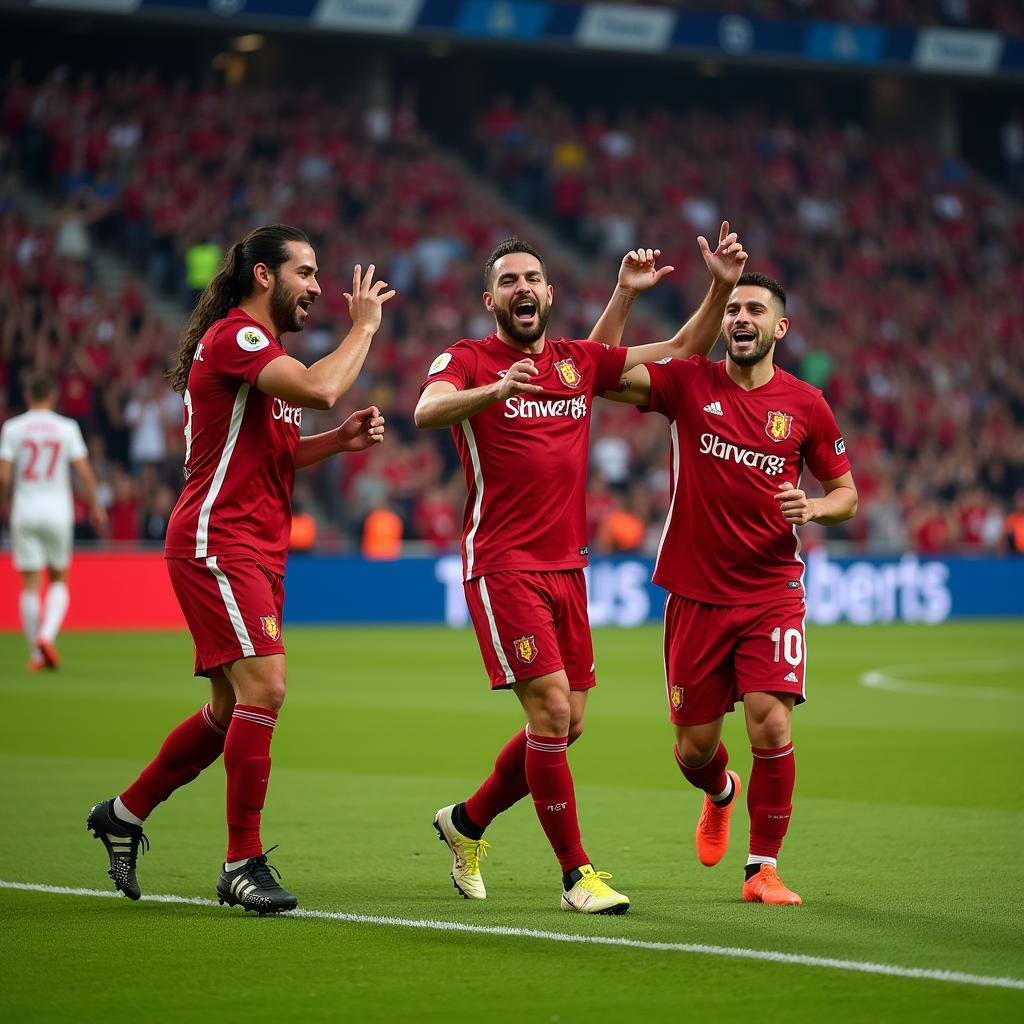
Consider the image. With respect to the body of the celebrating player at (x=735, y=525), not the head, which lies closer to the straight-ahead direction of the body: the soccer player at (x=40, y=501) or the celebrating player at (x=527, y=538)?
the celebrating player

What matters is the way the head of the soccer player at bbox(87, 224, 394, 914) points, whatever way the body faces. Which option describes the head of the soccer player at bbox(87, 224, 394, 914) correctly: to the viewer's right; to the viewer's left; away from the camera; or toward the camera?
to the viewer's right

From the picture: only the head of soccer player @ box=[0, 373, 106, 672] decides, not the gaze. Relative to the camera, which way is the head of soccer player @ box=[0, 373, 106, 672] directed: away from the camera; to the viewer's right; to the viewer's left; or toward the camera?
away from the camera

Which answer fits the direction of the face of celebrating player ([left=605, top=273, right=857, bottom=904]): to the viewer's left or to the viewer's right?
to the viewer's left

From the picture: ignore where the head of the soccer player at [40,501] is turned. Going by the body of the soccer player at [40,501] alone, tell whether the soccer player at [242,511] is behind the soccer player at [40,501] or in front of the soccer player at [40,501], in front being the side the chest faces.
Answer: behind

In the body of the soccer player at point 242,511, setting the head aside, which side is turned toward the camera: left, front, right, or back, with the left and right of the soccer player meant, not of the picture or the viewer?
right

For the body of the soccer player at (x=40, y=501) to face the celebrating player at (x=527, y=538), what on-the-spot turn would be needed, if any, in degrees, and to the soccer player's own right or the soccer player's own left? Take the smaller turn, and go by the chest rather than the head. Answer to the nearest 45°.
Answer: approximately 180°

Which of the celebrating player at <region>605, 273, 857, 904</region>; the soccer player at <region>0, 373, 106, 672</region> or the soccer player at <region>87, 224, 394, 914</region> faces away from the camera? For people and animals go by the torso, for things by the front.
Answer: the soccer player at <region>0, 373, 106, 672</region>

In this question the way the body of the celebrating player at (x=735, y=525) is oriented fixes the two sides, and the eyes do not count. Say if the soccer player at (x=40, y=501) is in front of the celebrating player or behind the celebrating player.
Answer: behind

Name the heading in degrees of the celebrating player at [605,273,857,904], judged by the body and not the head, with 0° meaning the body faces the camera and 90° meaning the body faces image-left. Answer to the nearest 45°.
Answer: approximately 0°

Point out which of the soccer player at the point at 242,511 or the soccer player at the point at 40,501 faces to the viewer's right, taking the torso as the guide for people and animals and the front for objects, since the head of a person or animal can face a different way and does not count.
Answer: the soccer player at the point at 242,511

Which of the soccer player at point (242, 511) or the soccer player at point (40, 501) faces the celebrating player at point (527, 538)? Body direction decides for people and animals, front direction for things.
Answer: the soccer player at point (242, 511)

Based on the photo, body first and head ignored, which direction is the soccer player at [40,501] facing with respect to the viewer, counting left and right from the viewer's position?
facing away from the viewer
